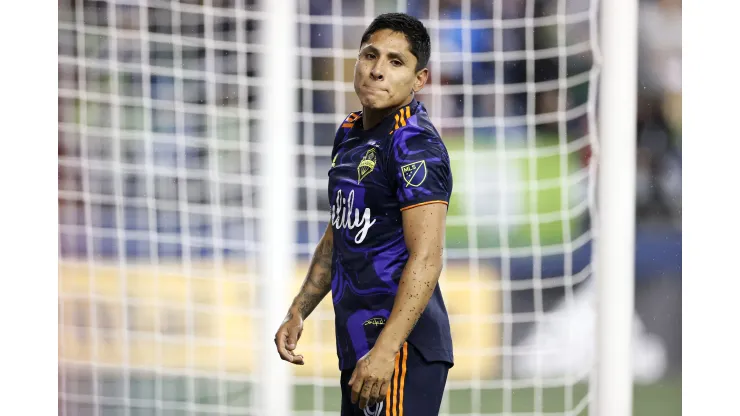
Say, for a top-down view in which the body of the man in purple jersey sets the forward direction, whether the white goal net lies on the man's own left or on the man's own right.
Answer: on the man's own right

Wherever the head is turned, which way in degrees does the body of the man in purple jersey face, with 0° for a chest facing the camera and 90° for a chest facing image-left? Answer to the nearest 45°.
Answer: approximately 45°
